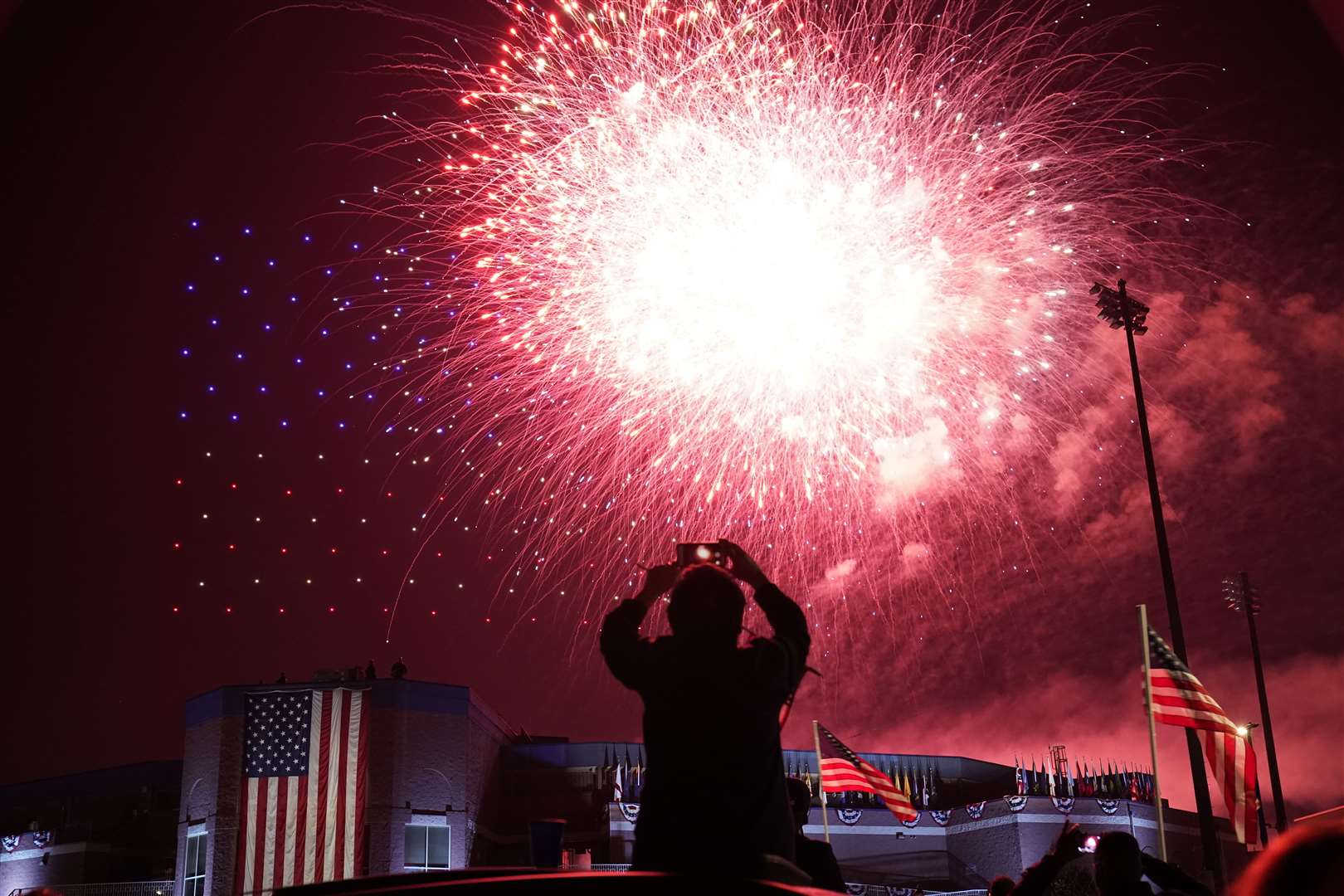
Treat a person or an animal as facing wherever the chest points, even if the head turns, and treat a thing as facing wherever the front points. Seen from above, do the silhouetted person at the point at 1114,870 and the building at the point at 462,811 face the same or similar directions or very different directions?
very different directions

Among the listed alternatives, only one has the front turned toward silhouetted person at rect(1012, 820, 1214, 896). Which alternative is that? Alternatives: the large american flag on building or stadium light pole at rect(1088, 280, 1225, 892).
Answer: the large american flag on building

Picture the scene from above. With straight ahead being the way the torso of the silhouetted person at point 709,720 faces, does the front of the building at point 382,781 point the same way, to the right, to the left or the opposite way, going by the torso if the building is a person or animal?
the opposite way

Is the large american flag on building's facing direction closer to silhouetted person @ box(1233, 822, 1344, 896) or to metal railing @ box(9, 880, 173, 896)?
the silhouetted person

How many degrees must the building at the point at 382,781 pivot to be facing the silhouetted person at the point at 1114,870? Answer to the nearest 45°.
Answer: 0° — it already faces them

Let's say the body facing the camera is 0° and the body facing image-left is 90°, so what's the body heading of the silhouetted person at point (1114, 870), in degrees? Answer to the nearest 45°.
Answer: approximately 180°

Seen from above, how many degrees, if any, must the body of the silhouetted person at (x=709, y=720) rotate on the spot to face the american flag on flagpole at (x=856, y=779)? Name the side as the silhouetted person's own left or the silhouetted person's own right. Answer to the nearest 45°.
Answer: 0° — they already face it

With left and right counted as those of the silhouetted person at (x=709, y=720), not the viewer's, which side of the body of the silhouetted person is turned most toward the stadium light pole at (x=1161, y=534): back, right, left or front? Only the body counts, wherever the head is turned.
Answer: front

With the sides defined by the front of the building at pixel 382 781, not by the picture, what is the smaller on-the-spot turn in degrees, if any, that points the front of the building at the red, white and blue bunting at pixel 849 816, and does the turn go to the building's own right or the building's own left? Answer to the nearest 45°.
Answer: approximately 90° to the building's own left

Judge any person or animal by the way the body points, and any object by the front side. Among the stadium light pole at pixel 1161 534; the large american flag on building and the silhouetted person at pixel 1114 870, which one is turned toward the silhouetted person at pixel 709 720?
the large american flag on building

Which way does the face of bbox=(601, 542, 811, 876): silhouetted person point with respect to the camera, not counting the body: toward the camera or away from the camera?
away from the camera

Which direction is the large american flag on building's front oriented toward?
toward the camera

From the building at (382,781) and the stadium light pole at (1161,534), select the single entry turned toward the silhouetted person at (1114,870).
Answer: the building

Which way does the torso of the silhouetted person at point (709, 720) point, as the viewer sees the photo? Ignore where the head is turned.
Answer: away from the camera
